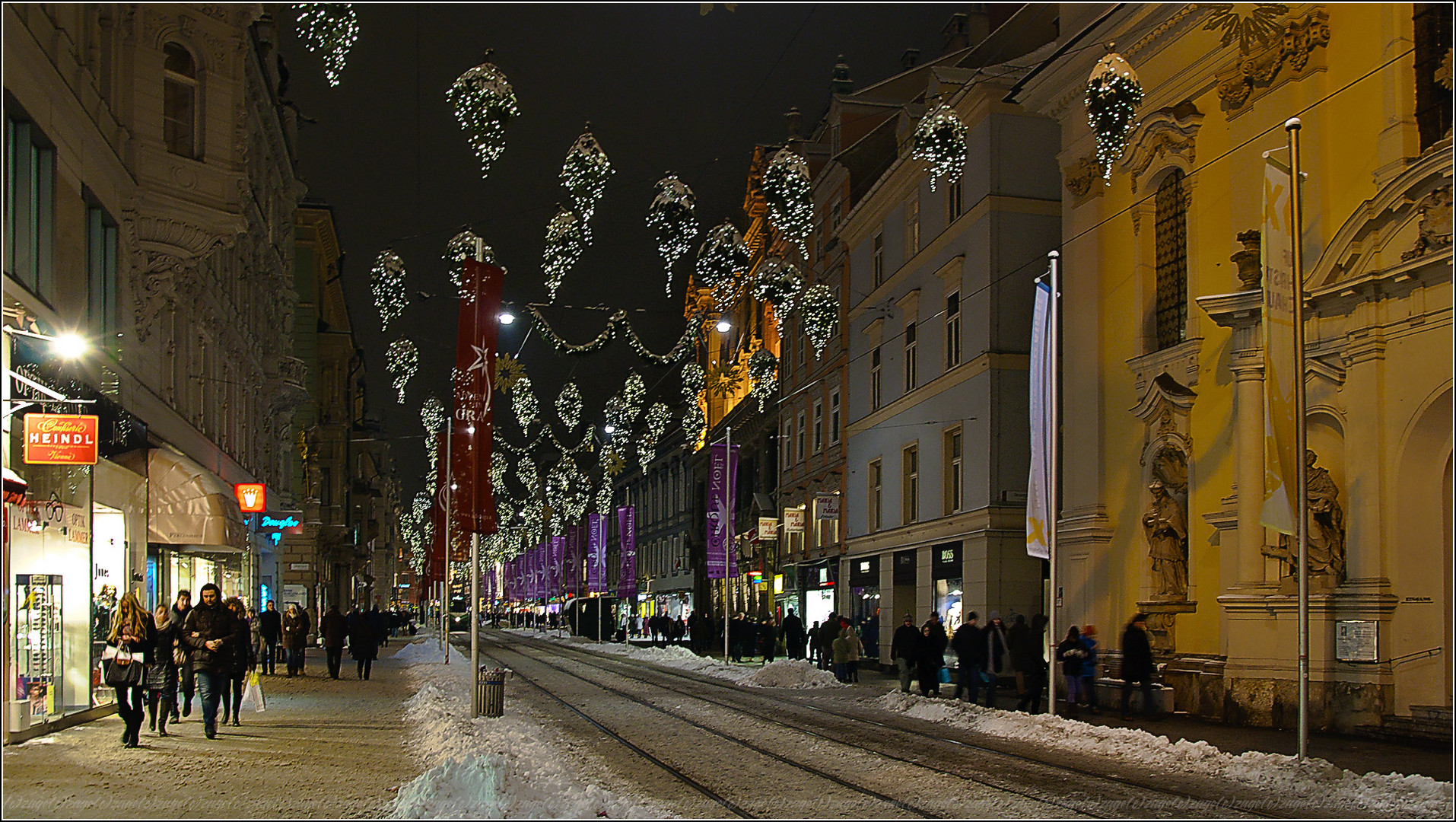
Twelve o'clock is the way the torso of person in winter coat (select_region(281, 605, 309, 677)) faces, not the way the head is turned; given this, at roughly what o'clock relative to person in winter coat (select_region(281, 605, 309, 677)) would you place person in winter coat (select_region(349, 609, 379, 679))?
person in winter coat (select_region(349, 609, 379, 679)) is roughly at 10 o'clock from person in winter coat (select_region(281, 605, 309, 677)).

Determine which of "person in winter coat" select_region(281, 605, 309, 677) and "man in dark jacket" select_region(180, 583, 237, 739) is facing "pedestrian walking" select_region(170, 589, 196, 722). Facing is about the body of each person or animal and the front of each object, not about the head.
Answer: the person in winter coat

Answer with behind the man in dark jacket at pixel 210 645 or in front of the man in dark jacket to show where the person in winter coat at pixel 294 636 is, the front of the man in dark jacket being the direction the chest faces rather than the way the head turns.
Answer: behind

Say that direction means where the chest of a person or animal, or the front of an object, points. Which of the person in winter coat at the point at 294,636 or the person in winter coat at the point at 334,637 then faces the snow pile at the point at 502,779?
the person in winter coat at the point at 294,636

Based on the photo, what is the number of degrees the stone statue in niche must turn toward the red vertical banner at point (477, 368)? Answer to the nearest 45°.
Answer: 0° — it already faces it

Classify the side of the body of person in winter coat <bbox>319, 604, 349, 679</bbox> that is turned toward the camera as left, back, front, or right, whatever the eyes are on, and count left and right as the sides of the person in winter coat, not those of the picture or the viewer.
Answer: back
